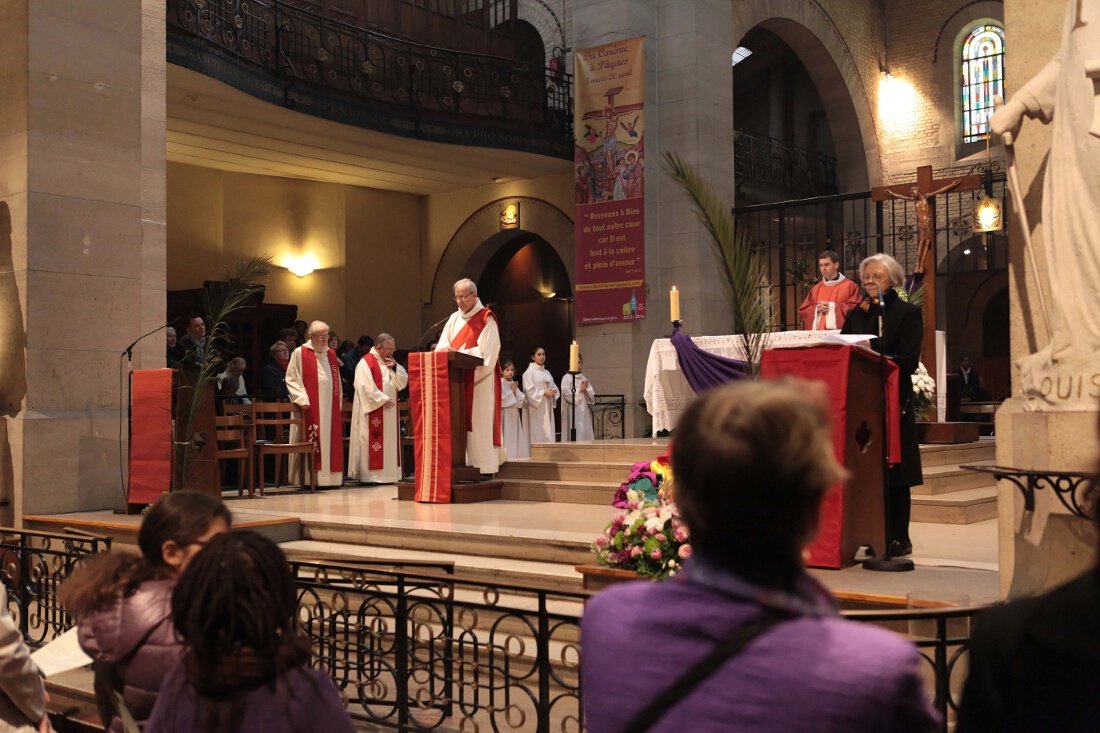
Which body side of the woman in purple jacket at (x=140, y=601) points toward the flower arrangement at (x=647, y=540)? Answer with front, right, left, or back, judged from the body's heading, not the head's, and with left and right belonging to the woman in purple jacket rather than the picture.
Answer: front

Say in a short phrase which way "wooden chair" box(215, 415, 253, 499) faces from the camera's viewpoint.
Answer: facing the viewer and to the right of the viewer

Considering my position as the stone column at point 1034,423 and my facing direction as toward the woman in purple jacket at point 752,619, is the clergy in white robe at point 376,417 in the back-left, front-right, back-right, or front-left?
back-right

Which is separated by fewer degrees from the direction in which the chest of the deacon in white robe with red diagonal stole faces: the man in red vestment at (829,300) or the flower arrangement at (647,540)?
the flower arrangement

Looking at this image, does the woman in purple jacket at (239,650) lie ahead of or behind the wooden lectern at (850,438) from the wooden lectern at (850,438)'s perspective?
ahead

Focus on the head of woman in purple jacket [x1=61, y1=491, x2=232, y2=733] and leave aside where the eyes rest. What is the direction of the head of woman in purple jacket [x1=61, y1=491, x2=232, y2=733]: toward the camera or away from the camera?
away from the camera

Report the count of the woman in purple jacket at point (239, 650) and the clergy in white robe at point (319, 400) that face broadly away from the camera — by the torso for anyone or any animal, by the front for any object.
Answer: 1

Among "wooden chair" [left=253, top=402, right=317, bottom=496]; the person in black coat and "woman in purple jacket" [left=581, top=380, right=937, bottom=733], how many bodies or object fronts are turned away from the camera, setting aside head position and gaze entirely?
1

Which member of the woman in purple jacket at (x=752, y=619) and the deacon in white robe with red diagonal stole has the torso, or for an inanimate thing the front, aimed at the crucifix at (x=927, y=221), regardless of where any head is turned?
the woman in purple jacket

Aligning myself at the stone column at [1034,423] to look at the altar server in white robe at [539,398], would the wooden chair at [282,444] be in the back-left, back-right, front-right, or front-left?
front-left

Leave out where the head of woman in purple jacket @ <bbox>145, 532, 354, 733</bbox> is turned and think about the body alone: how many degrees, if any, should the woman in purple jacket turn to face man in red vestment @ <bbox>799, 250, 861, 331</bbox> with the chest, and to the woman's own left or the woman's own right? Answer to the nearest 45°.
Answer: approximately 45° to the woman's own right

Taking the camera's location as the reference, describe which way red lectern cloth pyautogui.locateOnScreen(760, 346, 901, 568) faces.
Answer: facing the viewer and to the left of the viewer

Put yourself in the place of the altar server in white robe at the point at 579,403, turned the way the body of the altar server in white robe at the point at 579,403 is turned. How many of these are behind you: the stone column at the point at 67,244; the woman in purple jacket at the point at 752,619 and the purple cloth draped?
0

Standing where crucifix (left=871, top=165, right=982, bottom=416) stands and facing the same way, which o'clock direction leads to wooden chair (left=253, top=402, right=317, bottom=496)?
The wooden chair is roughly at 1 o'clock from the crucifix.

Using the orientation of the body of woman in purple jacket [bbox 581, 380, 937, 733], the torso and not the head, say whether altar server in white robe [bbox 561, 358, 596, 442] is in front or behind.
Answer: in front

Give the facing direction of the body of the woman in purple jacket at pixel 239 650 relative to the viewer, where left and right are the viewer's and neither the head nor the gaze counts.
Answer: facing away from the viewer

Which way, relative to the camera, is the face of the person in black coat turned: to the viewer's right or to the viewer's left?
to the viewer's left

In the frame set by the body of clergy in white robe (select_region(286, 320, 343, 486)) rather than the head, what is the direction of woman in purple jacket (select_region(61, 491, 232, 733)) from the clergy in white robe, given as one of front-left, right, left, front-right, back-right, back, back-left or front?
front-right
